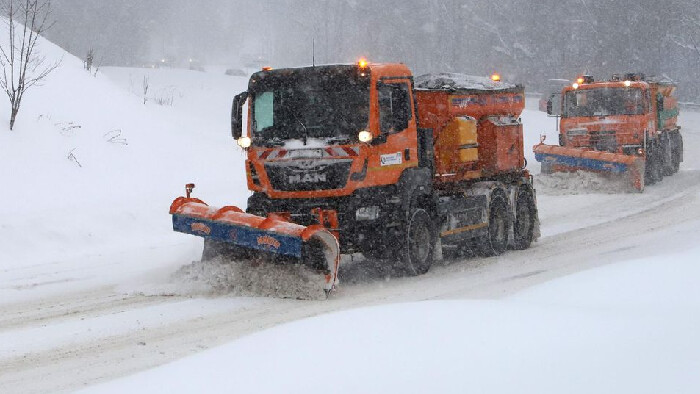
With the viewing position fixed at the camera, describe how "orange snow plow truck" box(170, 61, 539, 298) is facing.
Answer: facing the viewer and to the left of the viewer

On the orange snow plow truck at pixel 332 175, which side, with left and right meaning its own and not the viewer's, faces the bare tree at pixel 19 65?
right

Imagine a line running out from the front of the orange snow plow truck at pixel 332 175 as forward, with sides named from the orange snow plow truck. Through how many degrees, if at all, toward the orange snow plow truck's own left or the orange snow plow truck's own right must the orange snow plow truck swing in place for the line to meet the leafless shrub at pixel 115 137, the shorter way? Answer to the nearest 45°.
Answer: approximately 90° to the orange snow plow truck's own right

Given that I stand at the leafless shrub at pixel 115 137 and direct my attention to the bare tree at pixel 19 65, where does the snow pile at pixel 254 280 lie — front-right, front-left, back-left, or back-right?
back-left

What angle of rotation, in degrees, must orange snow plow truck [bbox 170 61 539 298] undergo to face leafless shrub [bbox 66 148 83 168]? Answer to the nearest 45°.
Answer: approximately 90° to its right

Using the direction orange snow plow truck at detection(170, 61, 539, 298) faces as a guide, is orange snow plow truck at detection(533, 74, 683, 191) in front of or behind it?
behind
